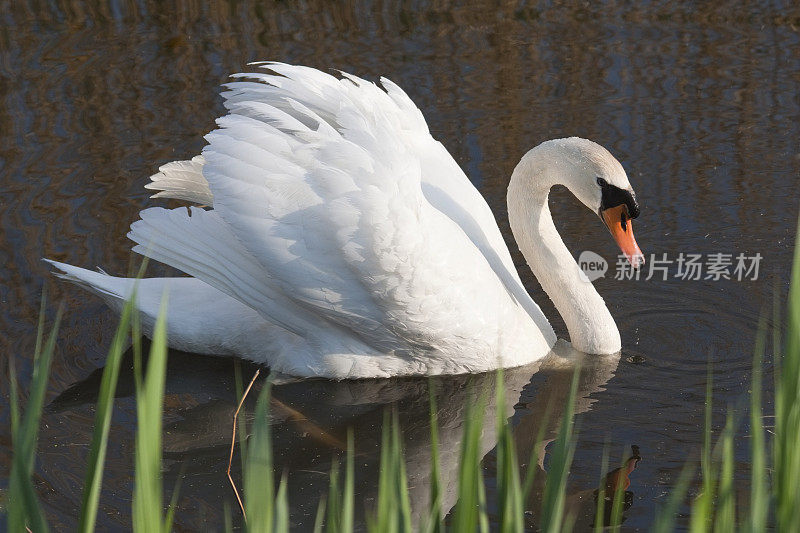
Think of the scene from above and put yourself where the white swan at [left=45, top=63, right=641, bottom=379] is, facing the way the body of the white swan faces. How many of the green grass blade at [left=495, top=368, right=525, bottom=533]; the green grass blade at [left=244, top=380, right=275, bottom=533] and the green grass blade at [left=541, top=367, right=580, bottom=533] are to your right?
3

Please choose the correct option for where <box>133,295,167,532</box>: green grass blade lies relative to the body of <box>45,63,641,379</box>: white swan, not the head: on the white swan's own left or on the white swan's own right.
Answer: on the white swan's own right

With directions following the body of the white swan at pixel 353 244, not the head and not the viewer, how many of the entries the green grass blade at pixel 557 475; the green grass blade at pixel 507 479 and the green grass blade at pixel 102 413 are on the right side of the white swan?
3

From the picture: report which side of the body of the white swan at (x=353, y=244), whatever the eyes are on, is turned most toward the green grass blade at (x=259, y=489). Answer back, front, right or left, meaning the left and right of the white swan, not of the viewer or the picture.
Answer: right

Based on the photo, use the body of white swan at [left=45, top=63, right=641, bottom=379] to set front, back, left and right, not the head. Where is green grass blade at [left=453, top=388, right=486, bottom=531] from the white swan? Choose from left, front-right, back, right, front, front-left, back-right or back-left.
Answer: right

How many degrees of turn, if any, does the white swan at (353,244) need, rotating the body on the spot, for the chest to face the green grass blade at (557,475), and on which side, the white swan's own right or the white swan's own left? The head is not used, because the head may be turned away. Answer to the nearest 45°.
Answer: approximately 90° to the white swan's own right

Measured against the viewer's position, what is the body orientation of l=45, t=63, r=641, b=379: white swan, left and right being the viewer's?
facing to the right of the viewer

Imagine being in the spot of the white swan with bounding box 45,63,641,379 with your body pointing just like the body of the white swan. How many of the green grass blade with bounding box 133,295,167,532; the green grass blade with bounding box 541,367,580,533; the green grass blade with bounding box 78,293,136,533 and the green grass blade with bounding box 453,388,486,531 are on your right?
4

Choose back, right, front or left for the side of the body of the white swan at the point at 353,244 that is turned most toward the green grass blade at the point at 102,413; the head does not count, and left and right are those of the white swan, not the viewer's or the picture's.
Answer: right

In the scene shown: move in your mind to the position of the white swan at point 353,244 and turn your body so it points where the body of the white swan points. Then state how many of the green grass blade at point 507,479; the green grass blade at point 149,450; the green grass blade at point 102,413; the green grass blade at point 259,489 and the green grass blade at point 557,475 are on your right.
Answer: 5

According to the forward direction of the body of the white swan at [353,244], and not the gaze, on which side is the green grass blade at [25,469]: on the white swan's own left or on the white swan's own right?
on the white swan's own right
